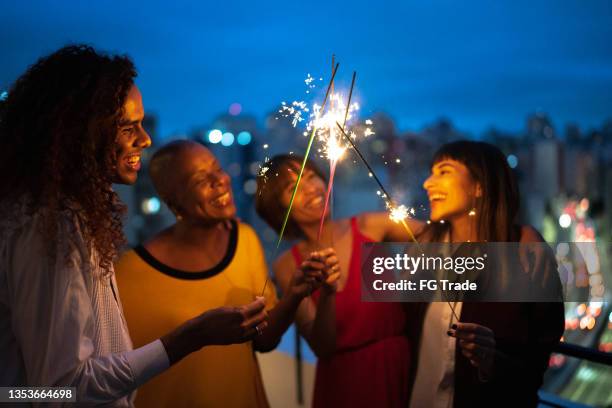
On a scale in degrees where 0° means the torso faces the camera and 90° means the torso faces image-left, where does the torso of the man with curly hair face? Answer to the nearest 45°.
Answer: approximately 270°

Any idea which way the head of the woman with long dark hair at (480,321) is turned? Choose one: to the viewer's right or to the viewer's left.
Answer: to the viewer's left

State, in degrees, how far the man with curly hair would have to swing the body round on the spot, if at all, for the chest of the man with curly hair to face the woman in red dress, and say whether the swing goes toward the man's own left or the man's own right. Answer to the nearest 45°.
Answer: approximately 45° to the man's own left

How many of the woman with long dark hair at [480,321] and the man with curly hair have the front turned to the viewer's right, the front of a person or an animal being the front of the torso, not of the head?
1

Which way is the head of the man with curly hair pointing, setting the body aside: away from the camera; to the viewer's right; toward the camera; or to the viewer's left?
to the viewer's right

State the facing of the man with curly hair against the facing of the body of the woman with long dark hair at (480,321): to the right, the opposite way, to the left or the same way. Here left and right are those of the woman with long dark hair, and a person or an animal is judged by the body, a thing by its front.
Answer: the opposite way

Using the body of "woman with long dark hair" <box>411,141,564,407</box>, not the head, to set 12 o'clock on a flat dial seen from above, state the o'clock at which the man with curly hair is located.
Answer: The man with curly hair is roughly at 12 o'clock from the woman with long dark hair.

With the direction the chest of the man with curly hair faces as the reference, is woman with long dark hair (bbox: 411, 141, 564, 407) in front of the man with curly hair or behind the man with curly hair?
in front

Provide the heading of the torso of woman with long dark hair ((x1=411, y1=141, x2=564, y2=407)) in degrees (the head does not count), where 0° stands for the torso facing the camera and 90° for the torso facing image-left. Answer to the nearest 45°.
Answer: approximately 45°
